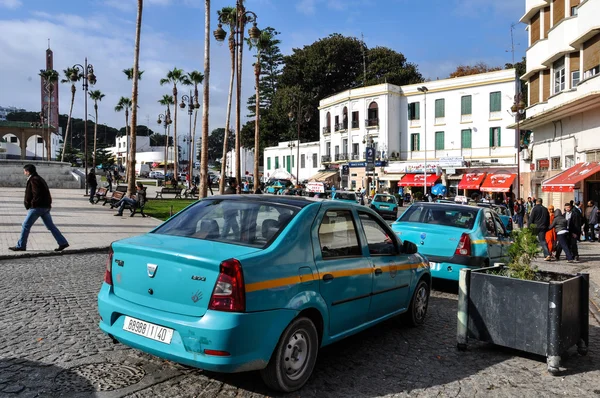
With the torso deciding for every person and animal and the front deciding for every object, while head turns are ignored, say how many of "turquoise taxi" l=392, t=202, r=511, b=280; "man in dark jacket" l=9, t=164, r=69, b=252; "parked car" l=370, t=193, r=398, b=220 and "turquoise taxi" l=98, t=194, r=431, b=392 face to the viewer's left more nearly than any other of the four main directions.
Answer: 1

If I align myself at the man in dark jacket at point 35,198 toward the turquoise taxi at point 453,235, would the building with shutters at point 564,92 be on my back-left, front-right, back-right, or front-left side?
front-left

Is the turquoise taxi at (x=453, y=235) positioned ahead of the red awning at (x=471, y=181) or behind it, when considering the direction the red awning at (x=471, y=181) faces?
ahead

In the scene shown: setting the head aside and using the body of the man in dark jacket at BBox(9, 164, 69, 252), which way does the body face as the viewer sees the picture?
to the viewer's left

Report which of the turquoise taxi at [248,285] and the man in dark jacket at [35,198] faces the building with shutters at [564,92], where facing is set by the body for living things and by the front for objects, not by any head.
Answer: the turquoise taxi

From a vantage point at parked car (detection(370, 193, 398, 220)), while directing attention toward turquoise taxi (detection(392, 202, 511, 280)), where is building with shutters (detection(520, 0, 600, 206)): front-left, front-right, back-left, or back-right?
front-left

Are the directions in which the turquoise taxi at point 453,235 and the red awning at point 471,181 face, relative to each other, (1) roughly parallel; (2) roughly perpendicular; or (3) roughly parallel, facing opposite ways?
roughly parallel, facing opposite ways

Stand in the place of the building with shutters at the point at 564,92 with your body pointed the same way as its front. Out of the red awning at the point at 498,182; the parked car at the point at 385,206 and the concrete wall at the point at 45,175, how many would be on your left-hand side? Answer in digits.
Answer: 0

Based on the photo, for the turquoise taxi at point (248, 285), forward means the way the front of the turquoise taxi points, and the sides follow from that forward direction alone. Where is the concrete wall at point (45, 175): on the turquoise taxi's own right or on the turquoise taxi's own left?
on the turquoise taxi's own left

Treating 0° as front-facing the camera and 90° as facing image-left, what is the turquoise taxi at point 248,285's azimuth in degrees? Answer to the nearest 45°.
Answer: approximately 225°

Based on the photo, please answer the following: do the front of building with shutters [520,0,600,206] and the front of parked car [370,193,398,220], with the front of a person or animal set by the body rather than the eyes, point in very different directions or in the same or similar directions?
very different directions

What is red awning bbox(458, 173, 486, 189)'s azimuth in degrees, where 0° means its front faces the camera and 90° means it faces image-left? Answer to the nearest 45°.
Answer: approximately 45°

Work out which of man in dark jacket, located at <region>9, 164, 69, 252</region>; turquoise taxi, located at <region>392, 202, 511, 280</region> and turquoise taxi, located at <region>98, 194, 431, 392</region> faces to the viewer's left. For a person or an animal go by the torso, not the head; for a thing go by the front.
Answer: the man in dark jacket
